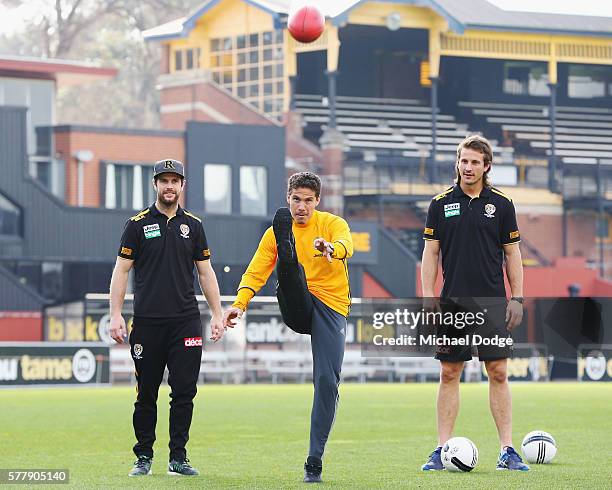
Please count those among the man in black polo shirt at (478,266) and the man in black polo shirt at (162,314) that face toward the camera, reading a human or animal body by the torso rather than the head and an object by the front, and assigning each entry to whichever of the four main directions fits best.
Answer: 2

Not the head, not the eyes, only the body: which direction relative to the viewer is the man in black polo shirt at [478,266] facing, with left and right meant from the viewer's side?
facing the viewer

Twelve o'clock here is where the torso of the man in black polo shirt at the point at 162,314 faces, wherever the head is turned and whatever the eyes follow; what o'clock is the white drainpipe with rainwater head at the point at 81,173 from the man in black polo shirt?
The white drainpipe with rainwater head is roughly at 6 o'clock from the man in black polo shirt.

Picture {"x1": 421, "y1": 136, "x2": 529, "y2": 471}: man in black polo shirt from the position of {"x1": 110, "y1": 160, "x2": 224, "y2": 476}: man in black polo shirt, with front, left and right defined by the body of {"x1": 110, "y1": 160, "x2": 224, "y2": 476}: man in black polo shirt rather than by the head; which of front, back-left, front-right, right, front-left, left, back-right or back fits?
left

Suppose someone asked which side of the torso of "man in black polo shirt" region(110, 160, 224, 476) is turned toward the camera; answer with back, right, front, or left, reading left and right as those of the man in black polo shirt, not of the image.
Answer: front

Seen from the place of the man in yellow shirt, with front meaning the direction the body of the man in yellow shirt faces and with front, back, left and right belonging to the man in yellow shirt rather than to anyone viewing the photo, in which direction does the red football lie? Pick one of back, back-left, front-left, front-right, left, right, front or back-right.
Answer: front

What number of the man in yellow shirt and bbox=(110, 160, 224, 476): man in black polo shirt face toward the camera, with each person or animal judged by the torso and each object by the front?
2
